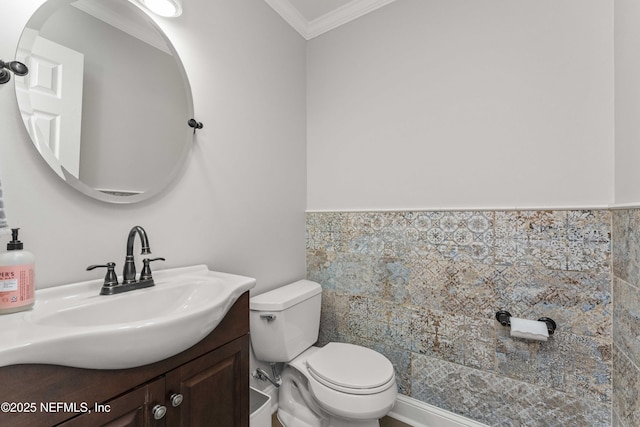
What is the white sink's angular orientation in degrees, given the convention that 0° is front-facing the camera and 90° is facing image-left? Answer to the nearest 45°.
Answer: approximately 315°

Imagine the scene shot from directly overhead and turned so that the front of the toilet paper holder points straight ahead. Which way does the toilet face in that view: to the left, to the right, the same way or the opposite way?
to the left

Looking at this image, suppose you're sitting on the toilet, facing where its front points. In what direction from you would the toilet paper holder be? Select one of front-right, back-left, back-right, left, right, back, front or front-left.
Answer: front-left

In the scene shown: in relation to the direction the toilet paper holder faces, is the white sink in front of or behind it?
in front

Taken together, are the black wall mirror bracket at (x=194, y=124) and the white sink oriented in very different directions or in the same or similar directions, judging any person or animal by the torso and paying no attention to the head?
same or similar directions

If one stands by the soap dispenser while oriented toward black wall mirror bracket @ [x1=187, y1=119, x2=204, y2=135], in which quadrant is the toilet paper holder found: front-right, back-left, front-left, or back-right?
front-right

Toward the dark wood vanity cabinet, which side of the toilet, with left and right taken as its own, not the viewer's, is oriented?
right

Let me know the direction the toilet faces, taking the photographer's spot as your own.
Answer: facing the viewer and to the right of the viewer

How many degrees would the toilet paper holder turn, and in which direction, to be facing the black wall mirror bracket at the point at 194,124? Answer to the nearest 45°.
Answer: approximately 45° to its right

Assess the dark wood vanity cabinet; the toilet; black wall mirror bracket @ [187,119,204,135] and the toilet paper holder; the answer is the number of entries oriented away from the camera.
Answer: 0

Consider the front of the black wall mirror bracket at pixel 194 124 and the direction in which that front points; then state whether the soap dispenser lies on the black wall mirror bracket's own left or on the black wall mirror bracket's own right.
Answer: on the black wall mirror bracket's own right

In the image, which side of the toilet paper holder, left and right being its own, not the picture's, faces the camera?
front
